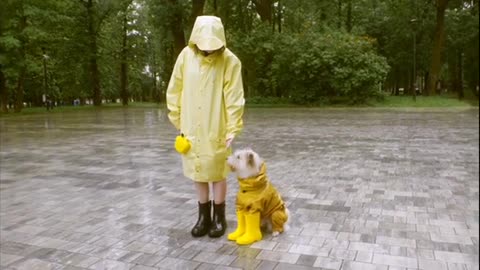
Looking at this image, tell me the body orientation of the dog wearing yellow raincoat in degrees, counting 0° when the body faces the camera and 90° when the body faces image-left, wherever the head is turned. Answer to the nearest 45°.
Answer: approximately 45°

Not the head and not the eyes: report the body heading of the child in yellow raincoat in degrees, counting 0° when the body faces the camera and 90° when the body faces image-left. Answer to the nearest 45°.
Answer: approximately 0°
